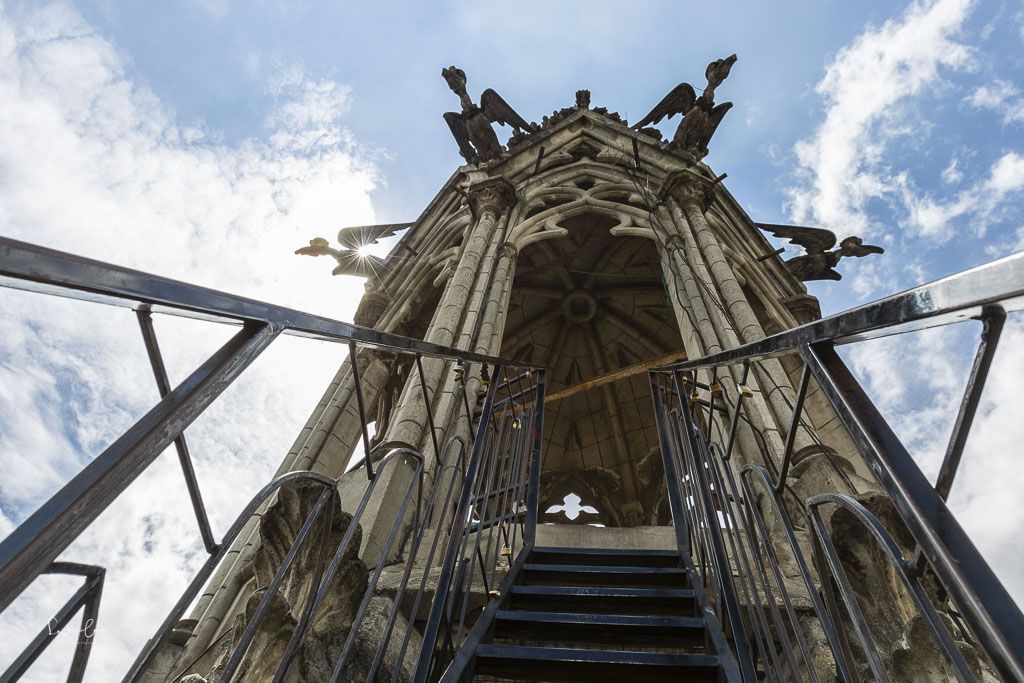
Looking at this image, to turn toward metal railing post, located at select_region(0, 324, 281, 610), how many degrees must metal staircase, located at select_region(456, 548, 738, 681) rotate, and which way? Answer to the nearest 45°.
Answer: approximately 45° to its right

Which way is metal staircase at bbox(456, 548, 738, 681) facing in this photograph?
toward the camera

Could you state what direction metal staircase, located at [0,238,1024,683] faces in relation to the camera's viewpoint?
facing the viewer
